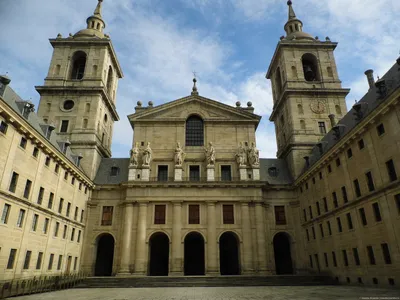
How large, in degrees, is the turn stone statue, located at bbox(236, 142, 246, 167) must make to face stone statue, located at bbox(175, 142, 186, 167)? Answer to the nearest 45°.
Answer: approximately 90° to its right

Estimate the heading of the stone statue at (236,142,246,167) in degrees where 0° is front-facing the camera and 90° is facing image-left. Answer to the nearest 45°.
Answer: approximately 0°

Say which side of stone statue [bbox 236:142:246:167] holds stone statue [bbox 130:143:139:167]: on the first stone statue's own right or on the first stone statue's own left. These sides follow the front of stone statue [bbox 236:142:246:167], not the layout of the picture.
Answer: on the first stone statue's own right

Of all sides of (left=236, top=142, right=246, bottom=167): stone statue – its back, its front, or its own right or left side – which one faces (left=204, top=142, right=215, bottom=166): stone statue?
right

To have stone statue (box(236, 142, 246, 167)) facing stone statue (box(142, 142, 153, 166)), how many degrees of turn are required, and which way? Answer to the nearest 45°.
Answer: approximately 90° to its right

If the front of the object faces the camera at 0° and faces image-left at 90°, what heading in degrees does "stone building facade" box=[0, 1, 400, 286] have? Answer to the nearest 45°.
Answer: approximately 0°
